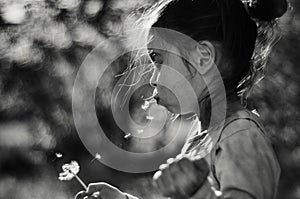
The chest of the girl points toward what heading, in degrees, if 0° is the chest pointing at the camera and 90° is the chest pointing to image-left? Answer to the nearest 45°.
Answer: approximately 90°

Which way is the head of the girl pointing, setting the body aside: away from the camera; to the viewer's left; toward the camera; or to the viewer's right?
to the viewer's left
